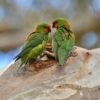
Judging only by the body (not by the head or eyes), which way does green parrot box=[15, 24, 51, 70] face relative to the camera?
to the viewer's right
